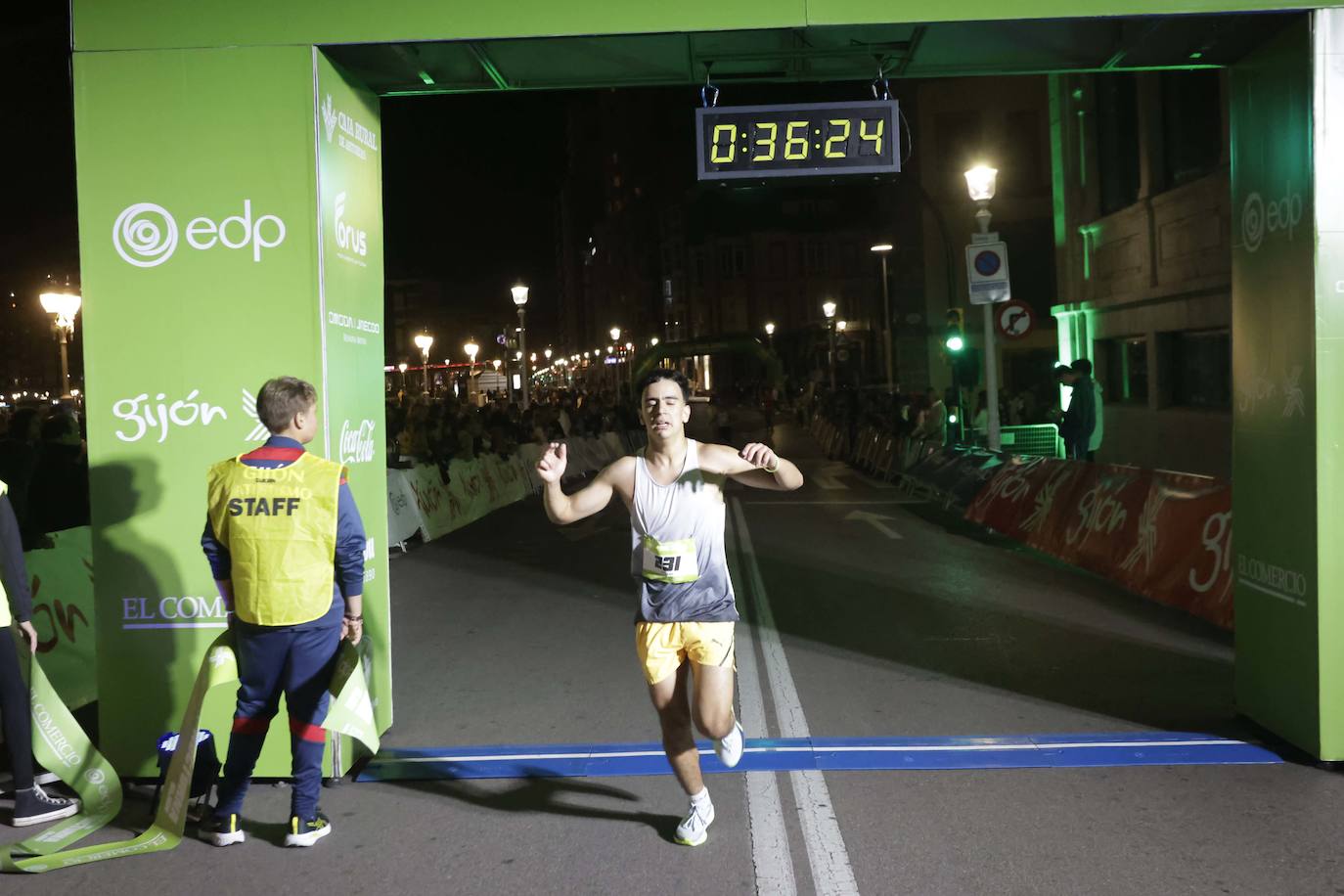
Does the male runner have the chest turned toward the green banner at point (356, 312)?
no

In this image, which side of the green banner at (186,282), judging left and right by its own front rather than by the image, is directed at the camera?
front

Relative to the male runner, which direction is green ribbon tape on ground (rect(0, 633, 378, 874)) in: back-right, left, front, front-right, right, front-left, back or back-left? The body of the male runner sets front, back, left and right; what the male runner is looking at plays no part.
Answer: right

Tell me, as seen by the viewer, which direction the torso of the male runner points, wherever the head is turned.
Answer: toward the camera

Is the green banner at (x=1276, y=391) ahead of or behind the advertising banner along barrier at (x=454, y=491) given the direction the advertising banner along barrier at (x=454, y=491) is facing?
ahead

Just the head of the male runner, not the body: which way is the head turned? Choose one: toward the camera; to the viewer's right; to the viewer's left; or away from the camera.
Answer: toward the camera

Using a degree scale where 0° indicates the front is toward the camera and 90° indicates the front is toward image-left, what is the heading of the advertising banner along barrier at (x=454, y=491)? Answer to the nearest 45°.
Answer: approximately 315°

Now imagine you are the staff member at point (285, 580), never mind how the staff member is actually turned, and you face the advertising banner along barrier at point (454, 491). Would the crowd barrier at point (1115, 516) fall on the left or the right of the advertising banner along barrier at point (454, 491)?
right

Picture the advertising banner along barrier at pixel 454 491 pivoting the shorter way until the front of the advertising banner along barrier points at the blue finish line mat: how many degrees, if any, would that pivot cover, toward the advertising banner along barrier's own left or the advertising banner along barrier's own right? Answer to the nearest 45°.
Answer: approximately 45° to the advertising banner along barrier's own right

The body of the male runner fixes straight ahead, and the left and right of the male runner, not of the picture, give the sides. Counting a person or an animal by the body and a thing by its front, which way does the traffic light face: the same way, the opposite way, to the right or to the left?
the same way

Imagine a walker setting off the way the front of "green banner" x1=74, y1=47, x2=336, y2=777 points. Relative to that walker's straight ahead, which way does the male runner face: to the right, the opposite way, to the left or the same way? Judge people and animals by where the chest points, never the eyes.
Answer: the same way

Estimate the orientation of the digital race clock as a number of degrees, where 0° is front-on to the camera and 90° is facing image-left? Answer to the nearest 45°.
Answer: approximately 0°

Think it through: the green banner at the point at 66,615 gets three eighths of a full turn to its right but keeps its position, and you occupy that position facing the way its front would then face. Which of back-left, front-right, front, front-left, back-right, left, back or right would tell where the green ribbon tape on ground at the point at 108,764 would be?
back-left

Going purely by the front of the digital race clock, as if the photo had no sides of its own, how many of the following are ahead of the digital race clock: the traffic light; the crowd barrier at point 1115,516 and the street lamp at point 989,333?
0

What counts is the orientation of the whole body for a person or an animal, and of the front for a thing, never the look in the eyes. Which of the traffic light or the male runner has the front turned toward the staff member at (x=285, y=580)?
the traffic light

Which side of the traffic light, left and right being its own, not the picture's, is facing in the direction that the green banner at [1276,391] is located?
front

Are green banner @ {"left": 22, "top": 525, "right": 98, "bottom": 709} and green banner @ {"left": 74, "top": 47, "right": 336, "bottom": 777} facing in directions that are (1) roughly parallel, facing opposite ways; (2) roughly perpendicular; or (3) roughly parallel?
roughly parallel

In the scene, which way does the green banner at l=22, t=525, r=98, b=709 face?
toward the camera
